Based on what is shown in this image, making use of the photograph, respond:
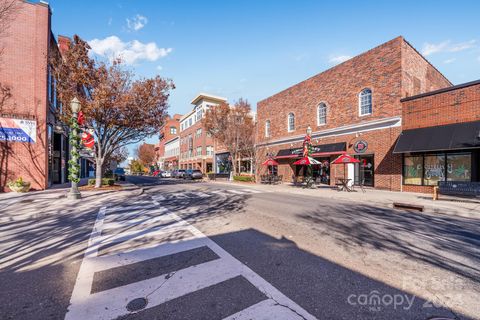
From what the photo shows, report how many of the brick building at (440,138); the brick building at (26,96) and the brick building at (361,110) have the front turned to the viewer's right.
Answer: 1

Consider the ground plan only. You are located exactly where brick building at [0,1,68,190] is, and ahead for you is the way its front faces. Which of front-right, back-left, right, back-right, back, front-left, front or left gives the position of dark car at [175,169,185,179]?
front-left

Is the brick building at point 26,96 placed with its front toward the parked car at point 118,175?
no

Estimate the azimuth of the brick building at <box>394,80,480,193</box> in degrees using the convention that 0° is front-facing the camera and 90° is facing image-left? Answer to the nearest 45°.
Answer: approximately 45°

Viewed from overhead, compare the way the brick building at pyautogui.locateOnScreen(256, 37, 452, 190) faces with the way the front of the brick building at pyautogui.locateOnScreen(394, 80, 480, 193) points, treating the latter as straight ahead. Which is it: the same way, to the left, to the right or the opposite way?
the same way

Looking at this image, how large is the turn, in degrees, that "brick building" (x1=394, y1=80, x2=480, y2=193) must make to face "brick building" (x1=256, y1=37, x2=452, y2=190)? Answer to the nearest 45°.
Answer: approximately 90° to its right

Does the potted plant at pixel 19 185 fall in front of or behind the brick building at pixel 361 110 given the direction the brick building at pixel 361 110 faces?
in front

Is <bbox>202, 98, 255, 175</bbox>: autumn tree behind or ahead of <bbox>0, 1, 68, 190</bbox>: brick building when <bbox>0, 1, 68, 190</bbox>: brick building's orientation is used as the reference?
ahead

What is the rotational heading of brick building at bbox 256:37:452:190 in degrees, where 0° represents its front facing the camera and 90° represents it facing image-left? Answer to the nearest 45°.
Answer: approximately 45°

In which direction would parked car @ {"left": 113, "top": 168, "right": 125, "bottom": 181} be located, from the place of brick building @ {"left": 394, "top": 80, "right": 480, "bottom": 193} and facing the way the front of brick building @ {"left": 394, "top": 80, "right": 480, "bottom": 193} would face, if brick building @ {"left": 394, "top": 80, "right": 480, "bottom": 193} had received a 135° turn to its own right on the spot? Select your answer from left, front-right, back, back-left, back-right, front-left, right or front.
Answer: left

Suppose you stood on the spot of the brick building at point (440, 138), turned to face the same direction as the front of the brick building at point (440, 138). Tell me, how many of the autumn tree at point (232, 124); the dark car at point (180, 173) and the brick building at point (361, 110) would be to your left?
0

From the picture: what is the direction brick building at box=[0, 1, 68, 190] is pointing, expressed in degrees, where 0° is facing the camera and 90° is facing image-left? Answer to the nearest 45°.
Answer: approximately 270°

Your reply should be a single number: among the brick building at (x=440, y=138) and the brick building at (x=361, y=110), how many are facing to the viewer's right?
0

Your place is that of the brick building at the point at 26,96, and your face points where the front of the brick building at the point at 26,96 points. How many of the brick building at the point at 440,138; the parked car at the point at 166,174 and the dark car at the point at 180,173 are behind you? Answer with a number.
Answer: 0
